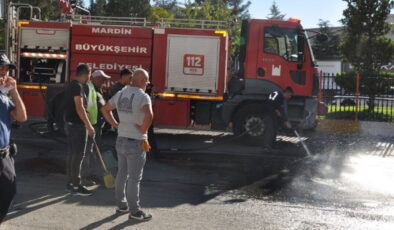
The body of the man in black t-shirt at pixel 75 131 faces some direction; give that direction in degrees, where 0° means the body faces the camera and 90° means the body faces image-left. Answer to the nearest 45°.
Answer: approximately 270°

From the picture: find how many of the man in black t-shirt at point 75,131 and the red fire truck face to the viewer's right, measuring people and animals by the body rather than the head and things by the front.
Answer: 2

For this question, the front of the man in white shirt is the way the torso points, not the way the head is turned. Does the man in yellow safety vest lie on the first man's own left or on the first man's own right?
on the first man's own left

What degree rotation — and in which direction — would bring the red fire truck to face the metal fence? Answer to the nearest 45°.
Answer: approximately 45° to its left

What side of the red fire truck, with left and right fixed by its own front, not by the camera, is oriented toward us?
right

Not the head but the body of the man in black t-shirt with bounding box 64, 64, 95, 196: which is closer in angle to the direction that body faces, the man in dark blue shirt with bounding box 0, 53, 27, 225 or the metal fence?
the metal fence

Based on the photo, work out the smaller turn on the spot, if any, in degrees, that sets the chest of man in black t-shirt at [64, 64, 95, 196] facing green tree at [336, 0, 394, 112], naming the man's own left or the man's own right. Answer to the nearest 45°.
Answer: approximately 45° to the man's own left

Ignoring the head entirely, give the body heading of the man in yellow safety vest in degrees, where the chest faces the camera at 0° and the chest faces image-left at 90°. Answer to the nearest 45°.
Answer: approximately 270°
